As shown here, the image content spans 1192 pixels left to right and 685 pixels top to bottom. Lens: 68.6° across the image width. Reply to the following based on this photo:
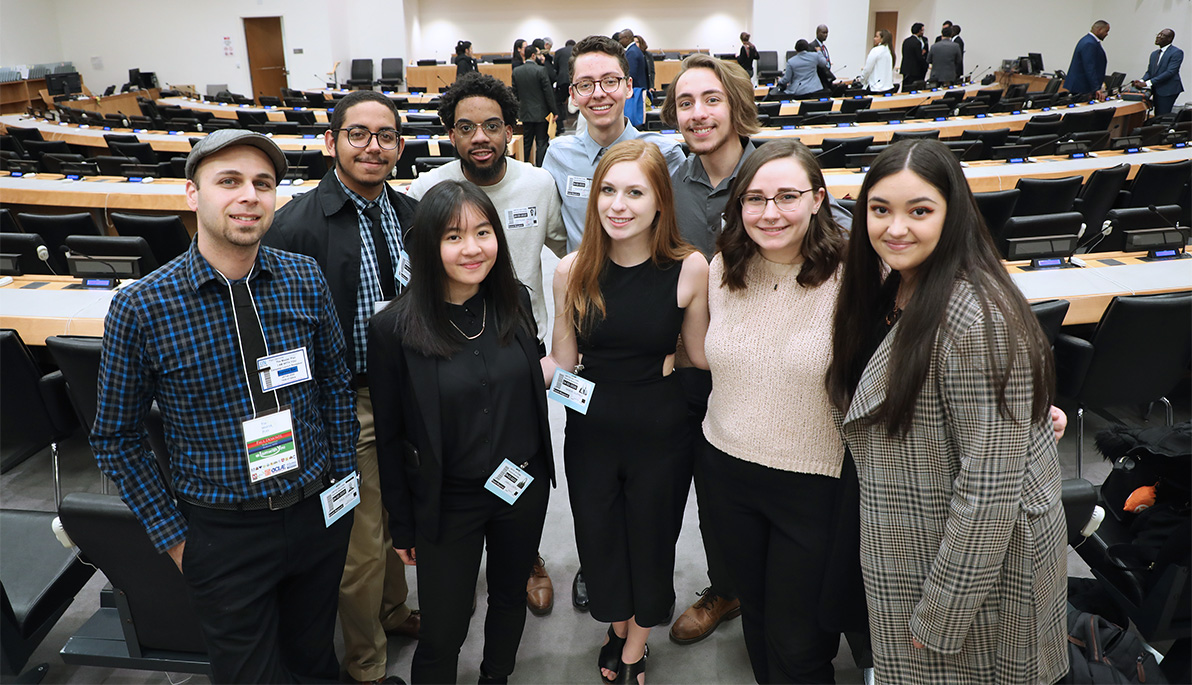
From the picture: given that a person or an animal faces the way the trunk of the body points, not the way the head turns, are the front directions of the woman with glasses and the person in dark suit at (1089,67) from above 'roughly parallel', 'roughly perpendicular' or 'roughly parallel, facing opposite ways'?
roughly perpendicular

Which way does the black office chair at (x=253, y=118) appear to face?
away from the camera

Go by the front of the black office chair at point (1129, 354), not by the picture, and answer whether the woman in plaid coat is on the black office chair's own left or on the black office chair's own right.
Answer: on the black office chair's own left

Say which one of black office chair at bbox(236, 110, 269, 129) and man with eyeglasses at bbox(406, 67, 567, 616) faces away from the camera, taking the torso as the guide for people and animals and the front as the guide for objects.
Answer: the black office chair

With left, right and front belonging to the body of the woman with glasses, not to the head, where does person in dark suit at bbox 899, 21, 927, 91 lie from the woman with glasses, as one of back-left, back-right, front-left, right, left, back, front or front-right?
back

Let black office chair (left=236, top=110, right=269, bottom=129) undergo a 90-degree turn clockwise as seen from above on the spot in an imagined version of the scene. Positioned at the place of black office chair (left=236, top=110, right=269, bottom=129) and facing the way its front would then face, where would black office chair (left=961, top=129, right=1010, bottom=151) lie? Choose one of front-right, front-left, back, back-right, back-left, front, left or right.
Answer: front-right
